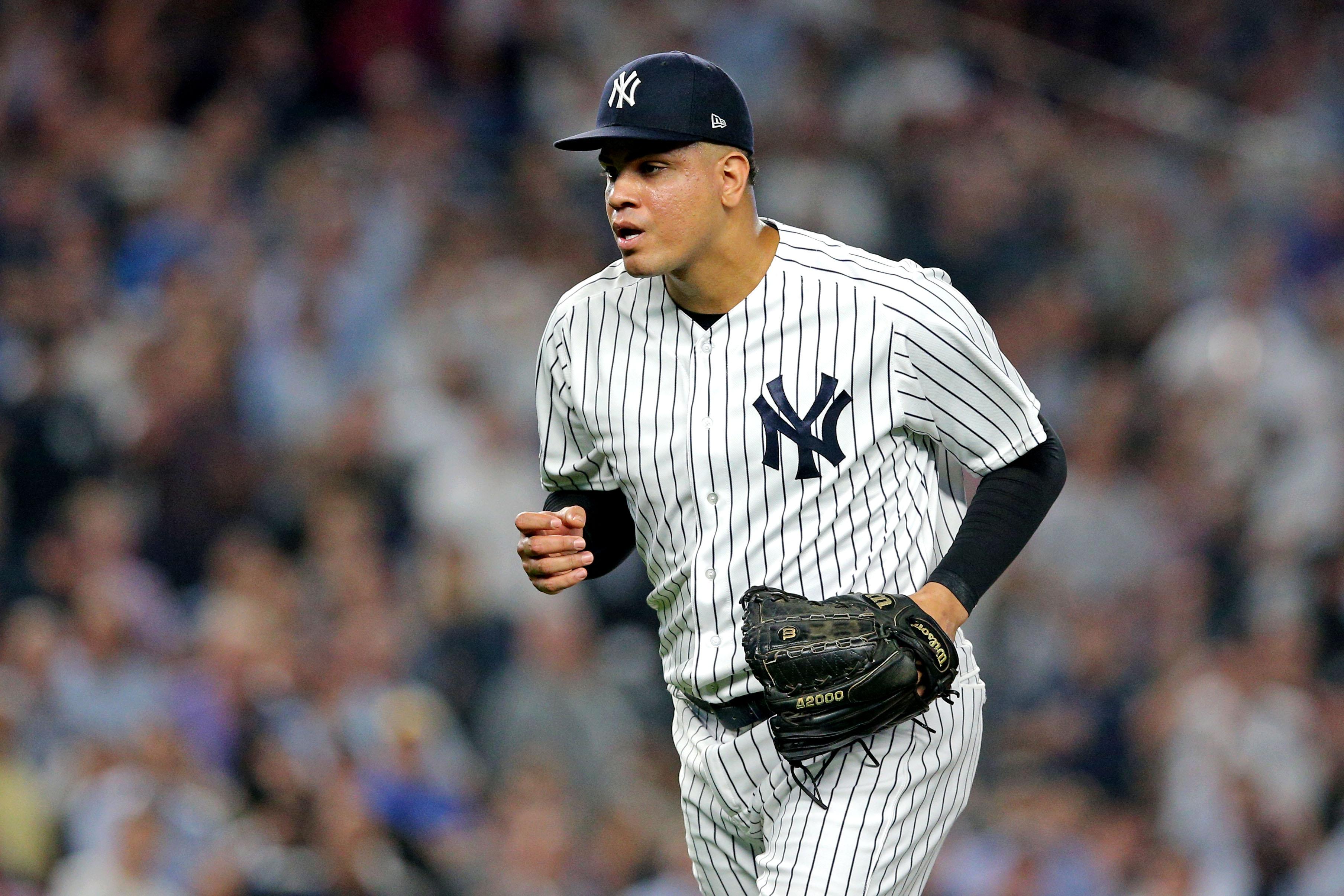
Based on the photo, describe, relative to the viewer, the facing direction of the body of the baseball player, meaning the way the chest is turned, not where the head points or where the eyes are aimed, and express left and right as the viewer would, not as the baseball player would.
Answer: facing the viewer and to the left of the viewer
